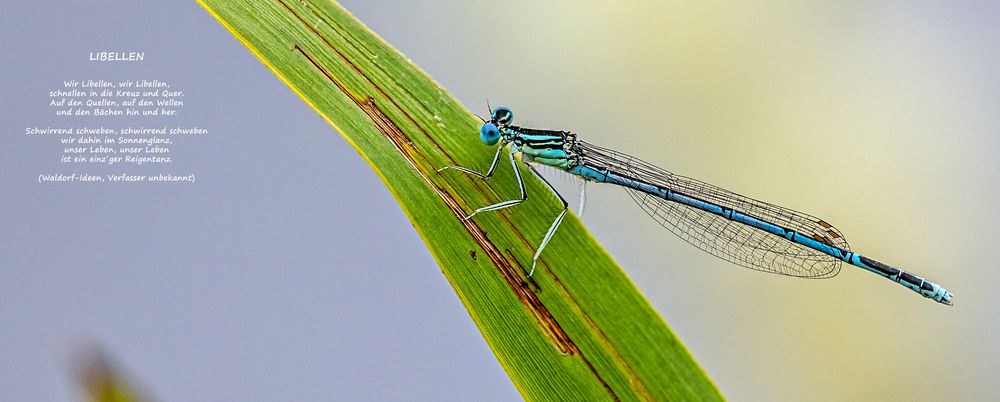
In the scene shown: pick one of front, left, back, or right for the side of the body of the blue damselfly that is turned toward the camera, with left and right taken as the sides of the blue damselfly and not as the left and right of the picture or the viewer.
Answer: left
